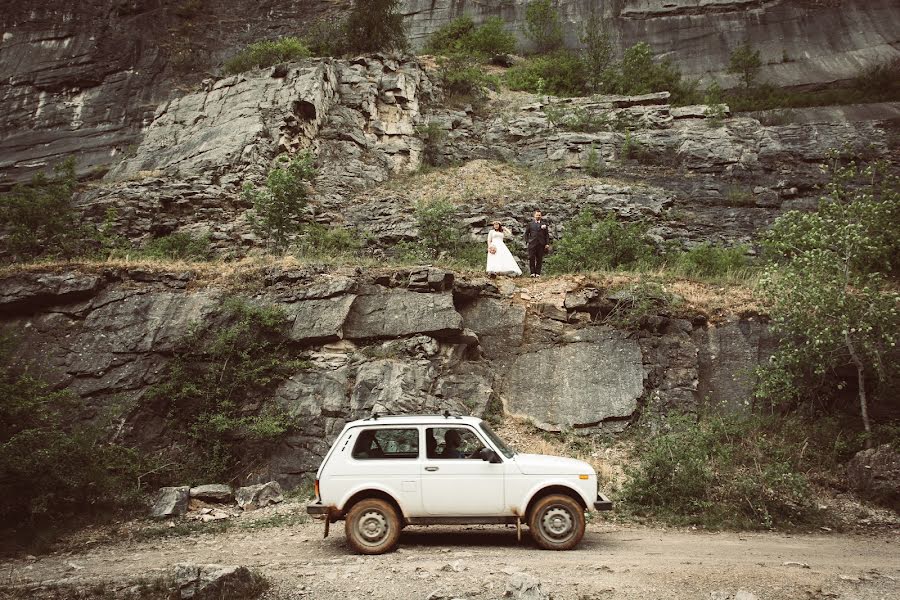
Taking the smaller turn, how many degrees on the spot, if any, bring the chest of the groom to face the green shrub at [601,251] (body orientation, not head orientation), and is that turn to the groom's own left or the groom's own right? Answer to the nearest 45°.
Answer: approximately 135° to the groom's own left

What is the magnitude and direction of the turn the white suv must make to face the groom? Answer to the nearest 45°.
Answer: approximately 90° to its left

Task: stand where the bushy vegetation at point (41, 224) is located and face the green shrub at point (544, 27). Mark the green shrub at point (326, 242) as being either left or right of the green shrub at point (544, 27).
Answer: right

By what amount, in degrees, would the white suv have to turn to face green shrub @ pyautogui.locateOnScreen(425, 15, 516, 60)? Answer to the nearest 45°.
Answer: approximately 90° to its left

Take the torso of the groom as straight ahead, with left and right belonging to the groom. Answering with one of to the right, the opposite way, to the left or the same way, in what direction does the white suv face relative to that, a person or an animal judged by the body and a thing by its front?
to the left

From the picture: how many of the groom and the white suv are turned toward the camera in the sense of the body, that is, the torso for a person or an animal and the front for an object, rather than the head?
1

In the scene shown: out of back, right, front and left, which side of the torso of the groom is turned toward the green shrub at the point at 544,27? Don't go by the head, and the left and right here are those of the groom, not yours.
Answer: back

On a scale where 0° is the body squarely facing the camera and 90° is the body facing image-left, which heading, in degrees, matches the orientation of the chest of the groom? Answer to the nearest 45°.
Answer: approximately 0°

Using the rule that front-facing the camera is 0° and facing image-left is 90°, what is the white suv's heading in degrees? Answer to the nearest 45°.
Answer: approximately 270°
